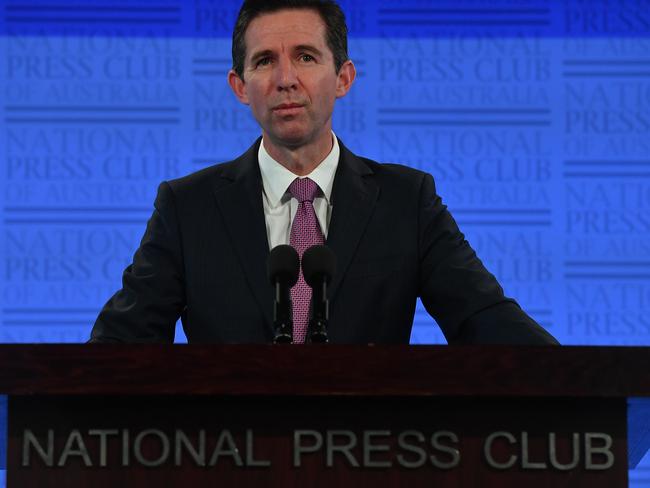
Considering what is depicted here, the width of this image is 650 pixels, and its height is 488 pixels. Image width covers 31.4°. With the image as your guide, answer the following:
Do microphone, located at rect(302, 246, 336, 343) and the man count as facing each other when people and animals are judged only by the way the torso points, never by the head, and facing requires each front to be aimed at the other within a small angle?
yes

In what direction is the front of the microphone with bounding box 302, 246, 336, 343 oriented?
away from the camera

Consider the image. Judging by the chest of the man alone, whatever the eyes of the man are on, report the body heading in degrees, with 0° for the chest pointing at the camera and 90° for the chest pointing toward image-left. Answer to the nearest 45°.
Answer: approximately 0°

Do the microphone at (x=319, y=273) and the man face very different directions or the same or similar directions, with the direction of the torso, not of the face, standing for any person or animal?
very different directions
